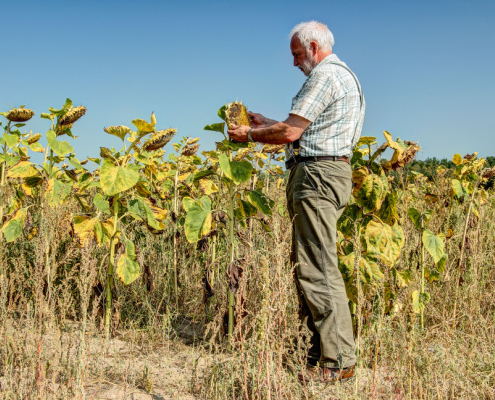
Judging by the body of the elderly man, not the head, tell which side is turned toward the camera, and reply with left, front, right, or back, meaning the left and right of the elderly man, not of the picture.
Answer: left

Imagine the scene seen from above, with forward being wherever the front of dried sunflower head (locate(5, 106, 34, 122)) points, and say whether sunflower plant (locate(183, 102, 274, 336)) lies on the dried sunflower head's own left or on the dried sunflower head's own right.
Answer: on the dried sunflower head's own left

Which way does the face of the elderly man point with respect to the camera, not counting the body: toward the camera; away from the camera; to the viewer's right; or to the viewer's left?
to the viewer's left

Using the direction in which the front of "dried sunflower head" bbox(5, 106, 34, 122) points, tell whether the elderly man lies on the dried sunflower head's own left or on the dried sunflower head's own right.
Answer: on the dried sunflower head's own left

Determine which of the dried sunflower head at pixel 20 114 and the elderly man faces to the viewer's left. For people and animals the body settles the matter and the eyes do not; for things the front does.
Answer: the elderly man

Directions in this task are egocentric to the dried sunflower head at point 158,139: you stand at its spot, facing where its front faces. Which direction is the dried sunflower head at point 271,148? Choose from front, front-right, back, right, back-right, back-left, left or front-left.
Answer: left

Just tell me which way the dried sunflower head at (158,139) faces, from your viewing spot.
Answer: facing the viewer and to the right of the viewer

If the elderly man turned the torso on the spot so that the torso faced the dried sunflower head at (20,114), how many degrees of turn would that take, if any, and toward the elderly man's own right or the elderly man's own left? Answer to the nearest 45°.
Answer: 0° — they already face it

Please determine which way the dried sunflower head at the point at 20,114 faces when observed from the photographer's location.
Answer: facing the viewer

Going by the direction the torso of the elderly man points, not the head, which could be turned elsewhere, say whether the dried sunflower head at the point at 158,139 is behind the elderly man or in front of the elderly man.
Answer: in front

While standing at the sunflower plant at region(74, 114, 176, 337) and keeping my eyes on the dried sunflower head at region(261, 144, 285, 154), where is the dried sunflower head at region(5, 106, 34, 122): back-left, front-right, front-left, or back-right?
back-left
